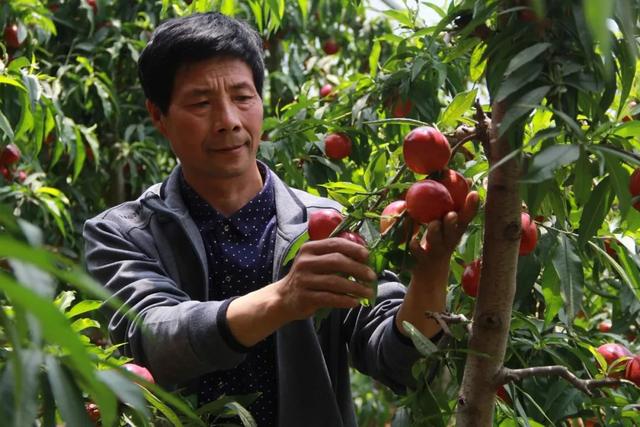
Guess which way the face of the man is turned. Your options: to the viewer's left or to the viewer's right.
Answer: to the viewer's right

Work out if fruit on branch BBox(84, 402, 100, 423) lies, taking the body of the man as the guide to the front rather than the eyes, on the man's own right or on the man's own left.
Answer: on the man's own right

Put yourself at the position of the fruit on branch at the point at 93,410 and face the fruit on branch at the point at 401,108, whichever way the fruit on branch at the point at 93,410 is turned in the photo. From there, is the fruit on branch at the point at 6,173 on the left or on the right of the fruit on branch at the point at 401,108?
left

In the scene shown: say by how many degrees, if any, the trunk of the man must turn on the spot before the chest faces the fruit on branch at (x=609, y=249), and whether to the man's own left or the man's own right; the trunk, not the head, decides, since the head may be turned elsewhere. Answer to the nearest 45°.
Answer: approximately 45° to the man's own left

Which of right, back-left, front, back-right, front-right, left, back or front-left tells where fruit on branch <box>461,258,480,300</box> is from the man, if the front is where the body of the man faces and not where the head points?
front

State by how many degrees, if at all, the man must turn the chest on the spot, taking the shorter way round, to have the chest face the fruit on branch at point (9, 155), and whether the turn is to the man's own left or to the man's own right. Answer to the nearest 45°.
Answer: approximately 180°

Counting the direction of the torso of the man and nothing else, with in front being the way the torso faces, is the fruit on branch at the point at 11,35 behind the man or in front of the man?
behind

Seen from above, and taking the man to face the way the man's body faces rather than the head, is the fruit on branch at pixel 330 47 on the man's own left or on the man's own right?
on the man's own left

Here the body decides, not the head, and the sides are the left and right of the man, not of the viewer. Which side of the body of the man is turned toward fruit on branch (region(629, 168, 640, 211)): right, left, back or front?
left
